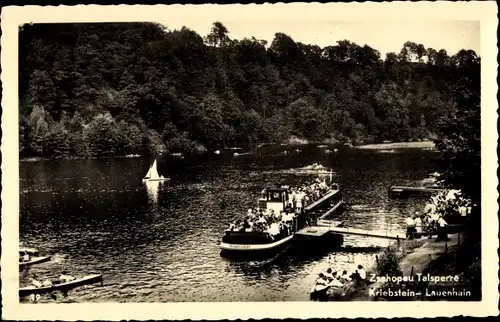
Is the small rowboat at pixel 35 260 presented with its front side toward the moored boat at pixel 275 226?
yes

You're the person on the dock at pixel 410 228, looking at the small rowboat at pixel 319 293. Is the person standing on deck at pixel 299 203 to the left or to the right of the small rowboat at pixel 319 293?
right

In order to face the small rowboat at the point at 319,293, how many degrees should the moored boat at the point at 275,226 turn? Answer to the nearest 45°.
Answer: approximately 90° to its left

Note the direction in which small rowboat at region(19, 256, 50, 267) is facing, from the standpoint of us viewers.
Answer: facing to the right of the viewer

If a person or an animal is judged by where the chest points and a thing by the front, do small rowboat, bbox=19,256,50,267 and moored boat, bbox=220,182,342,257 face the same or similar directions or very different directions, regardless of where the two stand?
very different directions

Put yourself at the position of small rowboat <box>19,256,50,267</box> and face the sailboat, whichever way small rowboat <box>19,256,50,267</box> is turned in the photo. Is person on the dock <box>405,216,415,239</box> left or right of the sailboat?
right

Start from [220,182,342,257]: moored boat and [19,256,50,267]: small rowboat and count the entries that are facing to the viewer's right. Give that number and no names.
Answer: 1

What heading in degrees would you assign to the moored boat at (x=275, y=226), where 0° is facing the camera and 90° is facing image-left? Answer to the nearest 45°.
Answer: approximately 45°
